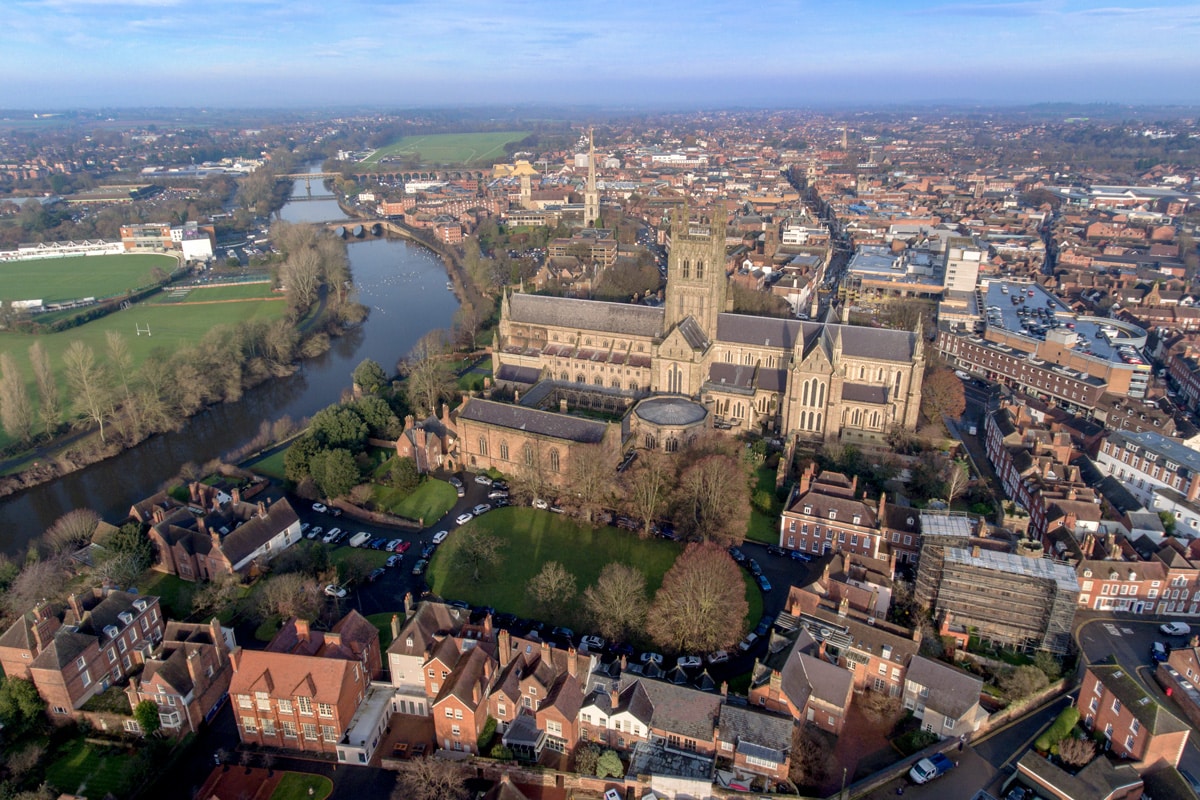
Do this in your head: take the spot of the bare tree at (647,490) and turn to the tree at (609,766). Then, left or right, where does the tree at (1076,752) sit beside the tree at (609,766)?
left

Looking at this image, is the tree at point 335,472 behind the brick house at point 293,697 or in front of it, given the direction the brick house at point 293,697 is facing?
behind

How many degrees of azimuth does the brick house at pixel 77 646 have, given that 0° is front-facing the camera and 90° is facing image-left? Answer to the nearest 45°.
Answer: approximately 315°

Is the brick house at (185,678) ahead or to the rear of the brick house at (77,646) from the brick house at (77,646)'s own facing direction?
ahead

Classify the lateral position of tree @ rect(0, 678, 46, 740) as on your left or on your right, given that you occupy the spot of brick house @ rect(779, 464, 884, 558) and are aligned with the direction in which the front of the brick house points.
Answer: on your right

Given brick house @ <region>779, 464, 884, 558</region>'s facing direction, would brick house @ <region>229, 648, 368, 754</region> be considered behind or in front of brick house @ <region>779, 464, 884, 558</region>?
in front

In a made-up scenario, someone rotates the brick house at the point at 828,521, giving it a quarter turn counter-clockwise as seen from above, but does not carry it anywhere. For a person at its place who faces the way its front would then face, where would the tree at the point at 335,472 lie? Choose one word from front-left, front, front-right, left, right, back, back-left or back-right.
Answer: back

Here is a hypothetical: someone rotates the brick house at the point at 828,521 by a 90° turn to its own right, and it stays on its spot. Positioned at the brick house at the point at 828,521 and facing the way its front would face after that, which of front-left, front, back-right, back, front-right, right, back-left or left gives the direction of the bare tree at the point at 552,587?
front-left

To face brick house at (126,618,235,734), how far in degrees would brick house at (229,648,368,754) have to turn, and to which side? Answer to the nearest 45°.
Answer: approximately 135° to its right

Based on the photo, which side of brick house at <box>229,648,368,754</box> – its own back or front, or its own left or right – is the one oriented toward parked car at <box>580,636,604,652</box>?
left

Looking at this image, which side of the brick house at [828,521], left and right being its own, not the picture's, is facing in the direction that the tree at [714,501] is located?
right

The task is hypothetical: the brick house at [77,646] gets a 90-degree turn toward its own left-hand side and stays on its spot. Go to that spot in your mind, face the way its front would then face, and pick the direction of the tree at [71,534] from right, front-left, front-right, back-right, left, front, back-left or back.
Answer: front-left

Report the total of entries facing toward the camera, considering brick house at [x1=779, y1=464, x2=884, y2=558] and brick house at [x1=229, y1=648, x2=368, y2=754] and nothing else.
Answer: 2

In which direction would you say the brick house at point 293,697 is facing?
toward the camera

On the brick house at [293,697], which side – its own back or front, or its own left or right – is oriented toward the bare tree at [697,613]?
left
